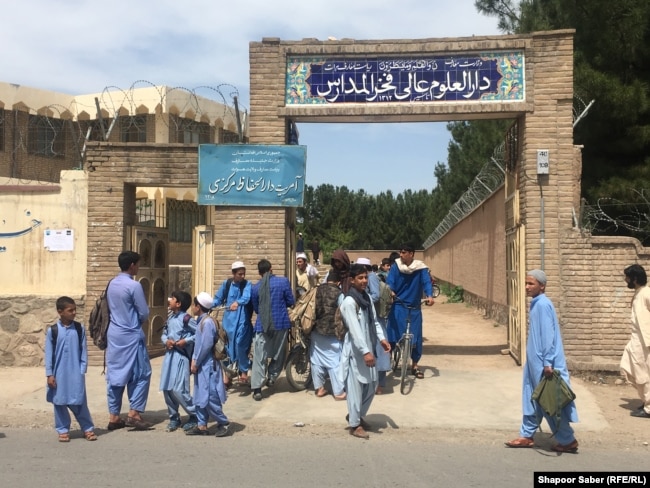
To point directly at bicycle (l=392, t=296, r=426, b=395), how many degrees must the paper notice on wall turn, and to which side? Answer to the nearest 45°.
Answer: approximately 45° to its left

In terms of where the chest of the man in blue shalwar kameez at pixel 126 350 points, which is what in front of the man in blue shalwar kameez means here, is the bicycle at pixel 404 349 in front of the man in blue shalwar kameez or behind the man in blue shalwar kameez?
in front

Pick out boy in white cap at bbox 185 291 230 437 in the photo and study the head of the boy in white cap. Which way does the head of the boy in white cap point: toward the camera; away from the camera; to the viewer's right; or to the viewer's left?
to the viewer's left

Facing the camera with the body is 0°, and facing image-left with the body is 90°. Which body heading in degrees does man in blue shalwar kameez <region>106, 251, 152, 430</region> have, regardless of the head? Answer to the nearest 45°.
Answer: approximately 225°

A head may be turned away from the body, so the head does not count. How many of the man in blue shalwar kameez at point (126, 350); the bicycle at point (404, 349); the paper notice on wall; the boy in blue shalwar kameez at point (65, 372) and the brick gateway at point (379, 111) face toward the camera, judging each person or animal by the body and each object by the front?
4

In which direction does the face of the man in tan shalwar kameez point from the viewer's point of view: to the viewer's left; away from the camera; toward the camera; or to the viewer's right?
to the viewer's left

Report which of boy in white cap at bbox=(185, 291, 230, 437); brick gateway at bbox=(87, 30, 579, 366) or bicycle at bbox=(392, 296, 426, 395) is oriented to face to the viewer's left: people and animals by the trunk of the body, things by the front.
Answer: the boy in white cap

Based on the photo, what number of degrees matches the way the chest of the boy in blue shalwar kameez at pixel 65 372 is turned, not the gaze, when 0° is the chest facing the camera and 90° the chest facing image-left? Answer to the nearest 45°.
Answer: approximately 0°

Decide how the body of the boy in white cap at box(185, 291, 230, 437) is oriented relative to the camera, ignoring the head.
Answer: to the viewer's left

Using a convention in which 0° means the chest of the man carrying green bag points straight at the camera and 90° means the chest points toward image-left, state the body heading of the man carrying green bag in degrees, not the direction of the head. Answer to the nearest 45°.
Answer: approximately 90°
